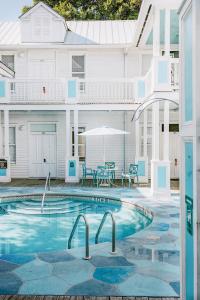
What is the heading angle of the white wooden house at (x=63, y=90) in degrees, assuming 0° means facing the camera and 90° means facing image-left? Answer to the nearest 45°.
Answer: approximately 0°
